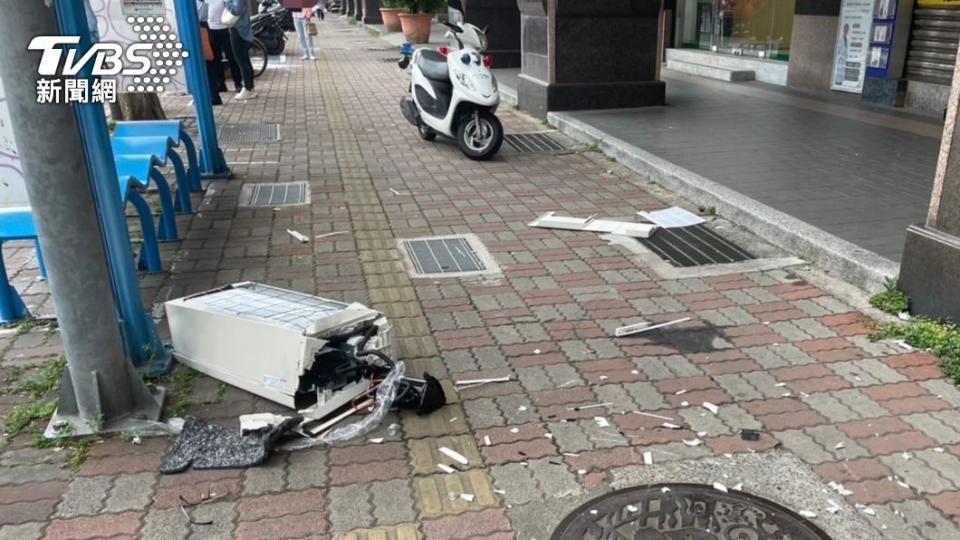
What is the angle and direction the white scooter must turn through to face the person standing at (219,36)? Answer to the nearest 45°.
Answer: approximately 180°

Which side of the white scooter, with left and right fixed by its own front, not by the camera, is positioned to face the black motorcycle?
back

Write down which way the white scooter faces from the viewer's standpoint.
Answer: facing the viewer and to the right of the viewer

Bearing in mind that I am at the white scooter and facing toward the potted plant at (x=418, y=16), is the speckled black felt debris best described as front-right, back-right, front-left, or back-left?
back-left

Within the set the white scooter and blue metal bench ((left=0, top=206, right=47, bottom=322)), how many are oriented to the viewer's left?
0

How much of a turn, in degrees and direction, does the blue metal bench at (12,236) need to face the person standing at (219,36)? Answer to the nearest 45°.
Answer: approximately 45° to its left

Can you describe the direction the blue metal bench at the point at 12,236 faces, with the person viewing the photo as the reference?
facing to the right of the viewer

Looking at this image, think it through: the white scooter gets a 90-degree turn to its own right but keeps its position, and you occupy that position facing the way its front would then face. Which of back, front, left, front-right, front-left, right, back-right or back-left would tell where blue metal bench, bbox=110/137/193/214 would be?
front

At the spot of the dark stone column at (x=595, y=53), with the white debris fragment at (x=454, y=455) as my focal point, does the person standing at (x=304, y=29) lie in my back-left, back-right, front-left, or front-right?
back-right

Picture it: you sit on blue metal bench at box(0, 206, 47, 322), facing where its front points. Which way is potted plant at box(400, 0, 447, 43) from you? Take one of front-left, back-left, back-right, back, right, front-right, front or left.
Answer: front-left

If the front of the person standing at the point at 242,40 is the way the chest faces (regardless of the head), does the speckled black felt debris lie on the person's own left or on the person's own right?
on the person's own left
